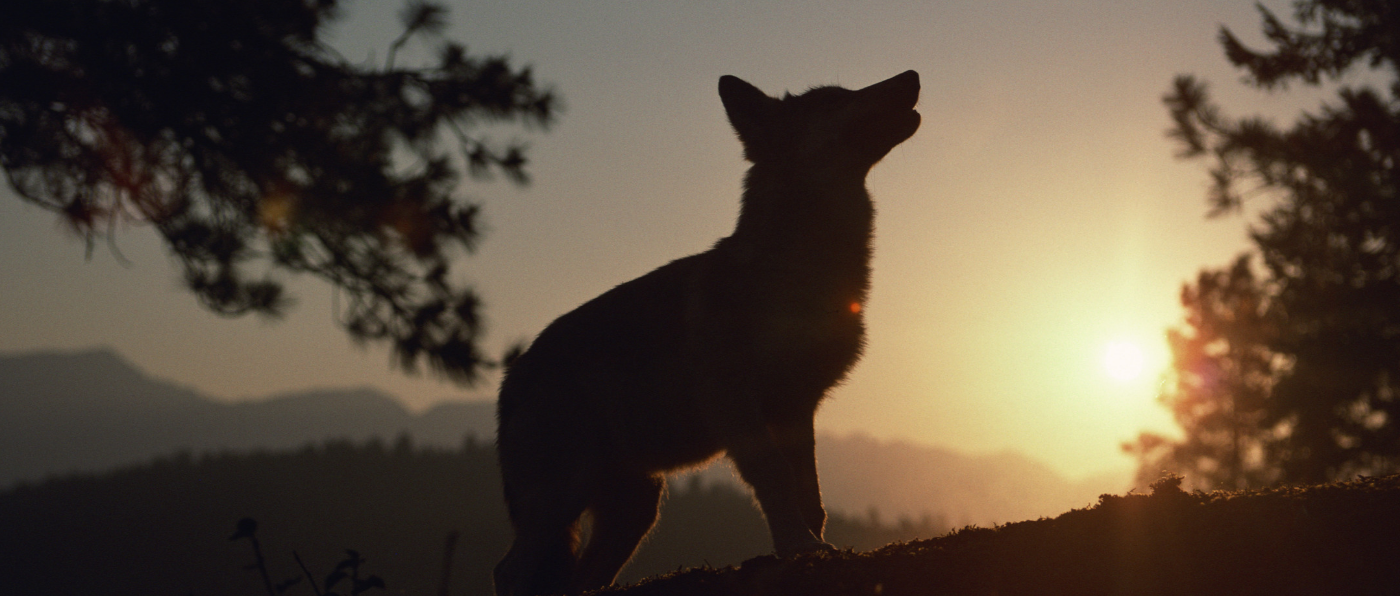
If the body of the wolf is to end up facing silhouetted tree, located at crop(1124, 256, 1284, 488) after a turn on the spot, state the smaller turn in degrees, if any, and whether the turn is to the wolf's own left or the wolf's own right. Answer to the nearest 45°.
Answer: approximately 45° to the wolf's own left

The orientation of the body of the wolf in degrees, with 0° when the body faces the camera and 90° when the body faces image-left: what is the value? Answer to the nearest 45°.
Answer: approximately 270°

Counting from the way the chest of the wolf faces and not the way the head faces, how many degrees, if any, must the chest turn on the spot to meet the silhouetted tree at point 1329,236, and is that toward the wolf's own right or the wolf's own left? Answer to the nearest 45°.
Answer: approximately 45° to the wolf's own left
